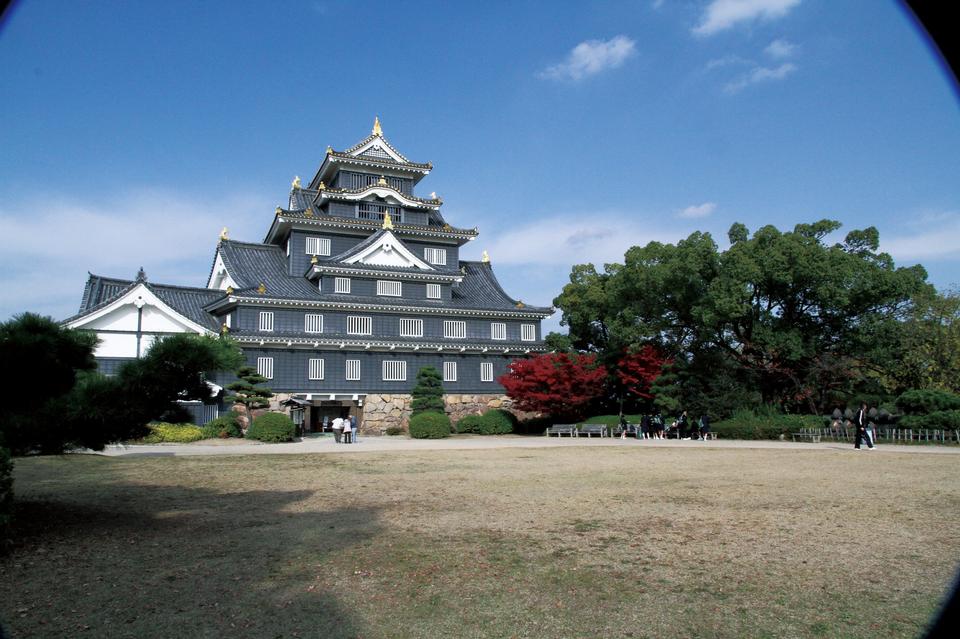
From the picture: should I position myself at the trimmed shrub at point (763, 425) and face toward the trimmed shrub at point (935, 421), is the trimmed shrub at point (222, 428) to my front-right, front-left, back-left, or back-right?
back-right

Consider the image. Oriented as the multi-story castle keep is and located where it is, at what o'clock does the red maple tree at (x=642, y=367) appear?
The red maple tree is roughly at 10 o'clock from the multi-story castle keep.

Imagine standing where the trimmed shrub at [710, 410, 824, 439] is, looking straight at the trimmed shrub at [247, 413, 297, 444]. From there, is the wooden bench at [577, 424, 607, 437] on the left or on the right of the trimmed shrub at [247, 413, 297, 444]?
right

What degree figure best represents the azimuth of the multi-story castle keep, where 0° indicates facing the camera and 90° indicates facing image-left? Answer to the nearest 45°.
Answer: approximately 0°

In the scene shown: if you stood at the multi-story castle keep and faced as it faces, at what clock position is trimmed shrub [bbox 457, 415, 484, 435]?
The trimmed shrub is roughly at 10 o'clock from the multi-story castle keep.

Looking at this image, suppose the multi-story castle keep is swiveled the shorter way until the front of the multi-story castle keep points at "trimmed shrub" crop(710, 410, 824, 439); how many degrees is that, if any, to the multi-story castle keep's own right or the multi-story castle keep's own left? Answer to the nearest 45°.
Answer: approximately 45° to the multi-story castle keep's own left

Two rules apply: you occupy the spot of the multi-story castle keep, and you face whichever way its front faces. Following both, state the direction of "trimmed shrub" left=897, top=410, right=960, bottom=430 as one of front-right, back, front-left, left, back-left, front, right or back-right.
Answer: front-left

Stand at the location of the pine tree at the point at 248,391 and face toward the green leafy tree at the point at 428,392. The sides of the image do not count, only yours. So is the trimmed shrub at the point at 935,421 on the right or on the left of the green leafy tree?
right

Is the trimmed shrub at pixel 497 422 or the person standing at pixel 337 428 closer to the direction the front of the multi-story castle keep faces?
the person standing

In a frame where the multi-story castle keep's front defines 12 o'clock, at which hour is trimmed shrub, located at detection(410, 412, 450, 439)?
The trimmed shrub is roughly at 11 o'clock from the multi-story castle keep.

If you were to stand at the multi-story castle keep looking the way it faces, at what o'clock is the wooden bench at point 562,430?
The wooden bench is roughly at 10 o'clock from the multi-story castle keep.
